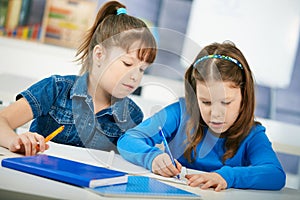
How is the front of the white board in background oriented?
toward the camera

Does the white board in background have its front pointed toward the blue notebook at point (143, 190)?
yes

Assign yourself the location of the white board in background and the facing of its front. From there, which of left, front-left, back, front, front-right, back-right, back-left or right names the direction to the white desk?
front

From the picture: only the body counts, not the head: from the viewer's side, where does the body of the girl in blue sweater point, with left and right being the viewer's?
facing the viewer

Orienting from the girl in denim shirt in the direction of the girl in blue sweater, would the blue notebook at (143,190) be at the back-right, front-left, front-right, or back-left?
front-right

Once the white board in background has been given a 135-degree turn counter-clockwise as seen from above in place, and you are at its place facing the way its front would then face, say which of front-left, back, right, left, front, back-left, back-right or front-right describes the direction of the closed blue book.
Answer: back-right

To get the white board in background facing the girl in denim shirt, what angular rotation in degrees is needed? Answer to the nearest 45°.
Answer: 0° — it already faces them

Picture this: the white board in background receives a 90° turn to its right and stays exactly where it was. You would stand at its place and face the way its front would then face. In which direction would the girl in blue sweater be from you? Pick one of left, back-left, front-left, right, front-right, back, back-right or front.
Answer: left
